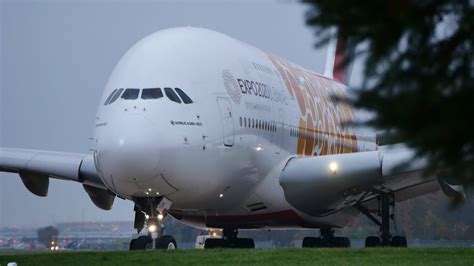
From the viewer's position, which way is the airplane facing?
facing the viewer and to the left of the viewer

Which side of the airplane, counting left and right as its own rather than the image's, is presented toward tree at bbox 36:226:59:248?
right

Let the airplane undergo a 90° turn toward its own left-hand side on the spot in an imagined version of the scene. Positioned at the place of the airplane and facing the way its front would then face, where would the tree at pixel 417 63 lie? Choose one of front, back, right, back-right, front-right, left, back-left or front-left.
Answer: front-right
